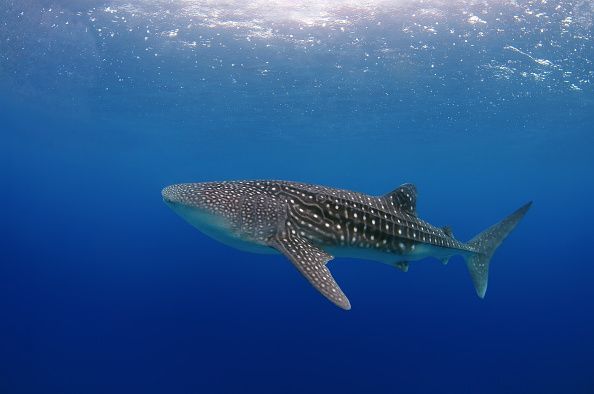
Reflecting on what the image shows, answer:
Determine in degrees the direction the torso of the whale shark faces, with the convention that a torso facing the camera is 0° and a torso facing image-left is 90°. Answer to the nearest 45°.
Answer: approximately 90°
